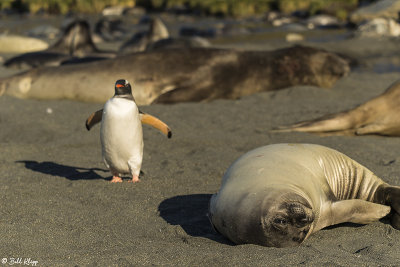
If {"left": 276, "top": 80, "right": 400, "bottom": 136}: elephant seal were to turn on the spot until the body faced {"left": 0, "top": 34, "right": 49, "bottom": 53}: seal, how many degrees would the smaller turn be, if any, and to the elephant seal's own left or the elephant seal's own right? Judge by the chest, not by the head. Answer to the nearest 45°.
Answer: approximately 135° to the elephant seal's own left

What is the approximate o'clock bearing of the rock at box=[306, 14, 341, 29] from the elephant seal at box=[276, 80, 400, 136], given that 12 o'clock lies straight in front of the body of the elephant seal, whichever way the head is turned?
The rock is roughly at 9 o'clock from the elephant seal.

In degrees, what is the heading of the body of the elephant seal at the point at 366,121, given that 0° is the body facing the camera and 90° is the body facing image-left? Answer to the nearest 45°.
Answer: approximately 270°

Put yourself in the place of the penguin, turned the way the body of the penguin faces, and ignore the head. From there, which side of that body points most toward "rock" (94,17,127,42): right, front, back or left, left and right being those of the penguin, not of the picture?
back

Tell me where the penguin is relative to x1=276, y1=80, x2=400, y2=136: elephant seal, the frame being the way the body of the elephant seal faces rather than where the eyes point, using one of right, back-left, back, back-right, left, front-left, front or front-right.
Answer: back-right

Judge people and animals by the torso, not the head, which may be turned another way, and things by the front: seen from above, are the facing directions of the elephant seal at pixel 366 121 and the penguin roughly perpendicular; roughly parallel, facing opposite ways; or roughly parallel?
roughly perpendicular

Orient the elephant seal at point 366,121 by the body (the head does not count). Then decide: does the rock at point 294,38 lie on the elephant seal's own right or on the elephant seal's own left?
on the elephant seal's own left

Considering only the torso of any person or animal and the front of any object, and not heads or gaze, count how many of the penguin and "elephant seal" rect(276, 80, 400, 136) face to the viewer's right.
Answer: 1

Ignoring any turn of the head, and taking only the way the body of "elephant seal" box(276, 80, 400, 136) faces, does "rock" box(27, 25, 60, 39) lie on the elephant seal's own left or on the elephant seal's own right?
on the elephant seal's own left

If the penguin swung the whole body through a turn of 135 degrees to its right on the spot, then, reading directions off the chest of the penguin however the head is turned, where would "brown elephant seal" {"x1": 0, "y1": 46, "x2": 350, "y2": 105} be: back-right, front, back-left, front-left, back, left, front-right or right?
front-right

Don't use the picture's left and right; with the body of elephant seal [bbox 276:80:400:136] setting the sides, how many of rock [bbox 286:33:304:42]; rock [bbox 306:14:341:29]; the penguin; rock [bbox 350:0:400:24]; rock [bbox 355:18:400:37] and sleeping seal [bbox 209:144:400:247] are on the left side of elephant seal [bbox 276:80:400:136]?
4

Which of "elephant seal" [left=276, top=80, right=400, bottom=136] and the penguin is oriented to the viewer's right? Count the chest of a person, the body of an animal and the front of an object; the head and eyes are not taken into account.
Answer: the elephant seal

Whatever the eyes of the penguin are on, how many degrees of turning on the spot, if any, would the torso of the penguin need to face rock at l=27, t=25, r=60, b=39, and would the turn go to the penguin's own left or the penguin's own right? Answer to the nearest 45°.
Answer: approximately 180°

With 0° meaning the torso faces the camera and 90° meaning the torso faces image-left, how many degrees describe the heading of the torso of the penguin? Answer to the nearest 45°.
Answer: approximately 0°
